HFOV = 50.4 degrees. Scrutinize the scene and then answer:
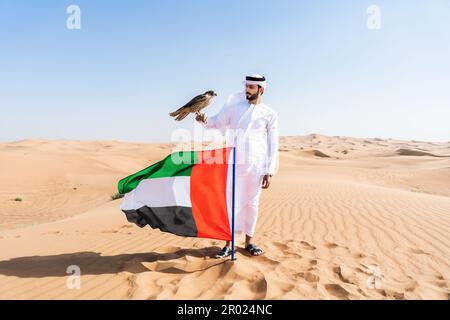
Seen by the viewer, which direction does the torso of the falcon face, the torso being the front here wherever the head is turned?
to the viewer's right
